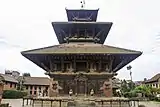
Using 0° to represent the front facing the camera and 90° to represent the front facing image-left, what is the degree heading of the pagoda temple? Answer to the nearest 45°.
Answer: approximately 0°
